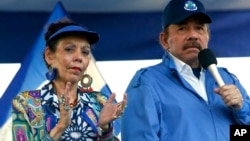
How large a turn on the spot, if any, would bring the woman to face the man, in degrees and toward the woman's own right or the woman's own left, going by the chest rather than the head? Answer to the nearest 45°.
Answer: approximately 45° to the woman's own left

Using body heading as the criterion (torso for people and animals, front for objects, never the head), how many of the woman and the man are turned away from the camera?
0

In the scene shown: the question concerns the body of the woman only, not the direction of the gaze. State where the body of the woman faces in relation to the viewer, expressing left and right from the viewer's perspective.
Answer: facing the viewer and to the right of the viewer

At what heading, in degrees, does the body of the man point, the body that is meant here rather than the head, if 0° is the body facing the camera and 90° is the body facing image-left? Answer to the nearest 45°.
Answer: approximately 315°

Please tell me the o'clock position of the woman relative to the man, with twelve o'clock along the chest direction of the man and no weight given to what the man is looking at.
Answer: The woman is roughly at 4 o'clock from the man.
